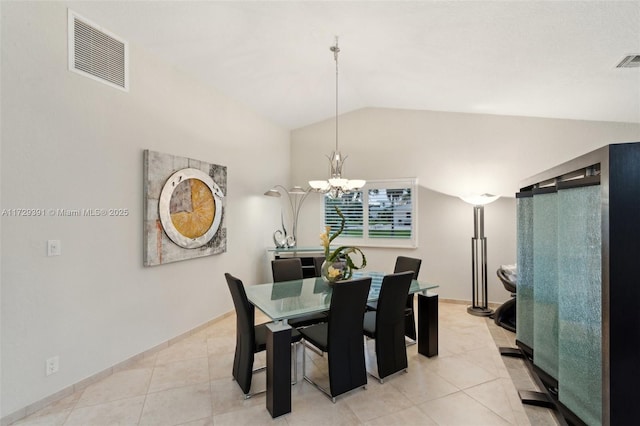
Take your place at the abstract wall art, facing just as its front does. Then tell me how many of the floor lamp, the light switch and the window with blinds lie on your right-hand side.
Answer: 1

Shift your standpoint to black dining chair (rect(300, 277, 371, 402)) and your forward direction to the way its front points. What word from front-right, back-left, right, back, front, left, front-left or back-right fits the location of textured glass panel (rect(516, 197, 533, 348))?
back-right

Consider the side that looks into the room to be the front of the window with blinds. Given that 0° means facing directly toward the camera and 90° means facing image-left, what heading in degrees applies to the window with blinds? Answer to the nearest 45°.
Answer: approximately 0°

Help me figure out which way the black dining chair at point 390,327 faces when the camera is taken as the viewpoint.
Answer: facing away from the viewer and to the left of the viewer

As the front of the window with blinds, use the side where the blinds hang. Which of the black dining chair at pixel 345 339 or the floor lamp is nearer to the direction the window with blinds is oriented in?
the black dining chair

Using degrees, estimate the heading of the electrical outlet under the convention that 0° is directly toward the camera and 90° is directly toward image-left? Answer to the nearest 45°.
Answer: approximately 315°

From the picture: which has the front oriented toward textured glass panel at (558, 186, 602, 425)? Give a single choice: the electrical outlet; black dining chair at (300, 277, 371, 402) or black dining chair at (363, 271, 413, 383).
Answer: the electrical outlet

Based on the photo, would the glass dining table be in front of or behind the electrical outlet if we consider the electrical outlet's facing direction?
in front

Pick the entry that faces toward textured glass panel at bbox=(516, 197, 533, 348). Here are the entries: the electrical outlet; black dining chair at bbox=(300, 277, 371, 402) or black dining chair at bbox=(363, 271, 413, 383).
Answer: the electrical outlet

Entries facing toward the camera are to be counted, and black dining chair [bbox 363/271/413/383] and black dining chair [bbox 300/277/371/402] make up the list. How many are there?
0

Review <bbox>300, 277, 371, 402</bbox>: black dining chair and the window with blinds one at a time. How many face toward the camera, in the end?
1

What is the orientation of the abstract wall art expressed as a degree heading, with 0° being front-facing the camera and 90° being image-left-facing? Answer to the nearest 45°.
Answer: approximately 315°

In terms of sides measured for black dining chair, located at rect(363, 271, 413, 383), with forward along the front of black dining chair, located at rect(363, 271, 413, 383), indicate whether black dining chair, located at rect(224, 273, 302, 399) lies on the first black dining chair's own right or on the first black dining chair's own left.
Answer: on the first black dining chair's own left

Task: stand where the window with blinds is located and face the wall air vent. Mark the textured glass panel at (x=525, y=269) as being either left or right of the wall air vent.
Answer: left
